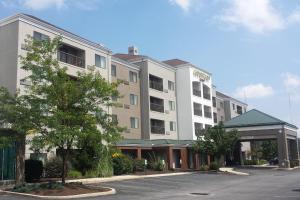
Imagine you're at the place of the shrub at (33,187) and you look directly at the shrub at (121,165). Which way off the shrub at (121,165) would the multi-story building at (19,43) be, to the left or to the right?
left

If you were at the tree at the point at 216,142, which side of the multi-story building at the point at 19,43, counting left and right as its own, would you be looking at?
left

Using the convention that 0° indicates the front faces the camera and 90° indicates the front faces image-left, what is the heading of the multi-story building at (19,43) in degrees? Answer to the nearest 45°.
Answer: approximately 315°

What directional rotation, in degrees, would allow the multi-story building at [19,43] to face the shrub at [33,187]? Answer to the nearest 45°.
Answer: approximately 45° to its right
